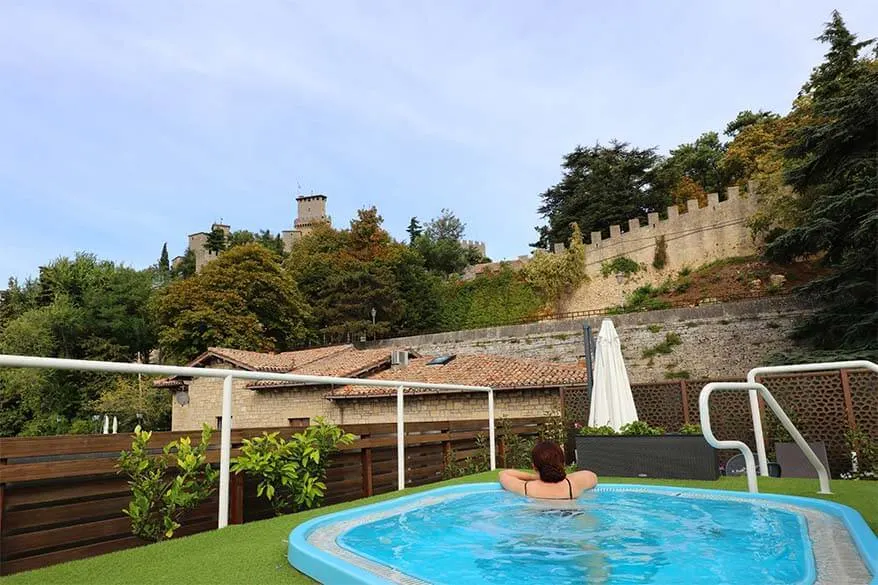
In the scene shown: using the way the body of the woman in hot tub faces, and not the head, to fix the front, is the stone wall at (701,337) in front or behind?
in front

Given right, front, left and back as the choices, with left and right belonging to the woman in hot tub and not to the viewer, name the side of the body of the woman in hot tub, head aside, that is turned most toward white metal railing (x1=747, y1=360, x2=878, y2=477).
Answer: right

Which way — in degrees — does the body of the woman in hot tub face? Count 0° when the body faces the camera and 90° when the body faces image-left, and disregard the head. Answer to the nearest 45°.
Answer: approximately 180°

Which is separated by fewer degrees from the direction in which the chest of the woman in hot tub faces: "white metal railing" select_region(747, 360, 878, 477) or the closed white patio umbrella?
the closed white patio umbrella

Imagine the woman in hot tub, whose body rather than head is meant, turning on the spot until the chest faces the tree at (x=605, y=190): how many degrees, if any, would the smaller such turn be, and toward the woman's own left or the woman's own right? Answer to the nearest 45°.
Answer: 0° — they already face it

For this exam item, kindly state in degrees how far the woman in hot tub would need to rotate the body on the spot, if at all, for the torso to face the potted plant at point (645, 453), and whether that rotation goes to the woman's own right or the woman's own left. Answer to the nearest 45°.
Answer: approximately 45° to the woman's own right

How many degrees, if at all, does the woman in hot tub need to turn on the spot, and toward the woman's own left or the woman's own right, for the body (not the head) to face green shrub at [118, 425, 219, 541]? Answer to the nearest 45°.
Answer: approximately 135° to the woman's own left

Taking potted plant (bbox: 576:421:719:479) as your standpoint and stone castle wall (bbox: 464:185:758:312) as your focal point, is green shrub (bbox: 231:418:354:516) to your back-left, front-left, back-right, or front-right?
back-left

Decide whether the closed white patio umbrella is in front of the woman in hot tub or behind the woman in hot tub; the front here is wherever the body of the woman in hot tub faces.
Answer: in front

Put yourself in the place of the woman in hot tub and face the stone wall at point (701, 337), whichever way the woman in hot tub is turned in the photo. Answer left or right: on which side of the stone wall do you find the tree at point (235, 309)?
left

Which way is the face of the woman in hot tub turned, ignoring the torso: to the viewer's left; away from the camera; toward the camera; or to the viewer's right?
away from the camera

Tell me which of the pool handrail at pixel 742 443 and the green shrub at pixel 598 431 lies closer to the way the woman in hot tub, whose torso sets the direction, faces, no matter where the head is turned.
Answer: the green shrub
